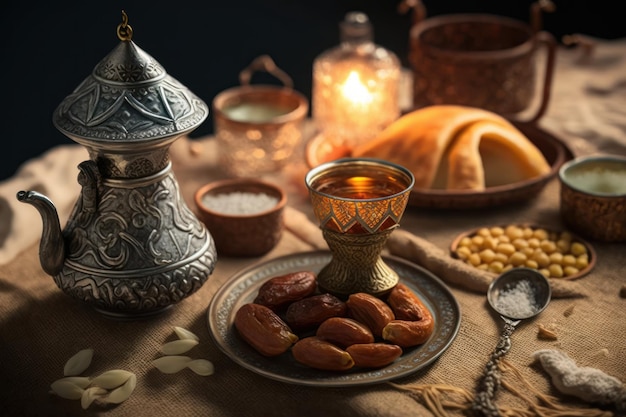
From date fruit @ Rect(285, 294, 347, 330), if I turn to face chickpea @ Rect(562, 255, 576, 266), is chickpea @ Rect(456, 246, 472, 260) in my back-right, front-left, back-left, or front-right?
front-left

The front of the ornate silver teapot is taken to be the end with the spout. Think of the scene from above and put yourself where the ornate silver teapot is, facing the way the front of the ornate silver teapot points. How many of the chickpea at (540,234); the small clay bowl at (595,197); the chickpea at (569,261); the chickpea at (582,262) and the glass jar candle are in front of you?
0

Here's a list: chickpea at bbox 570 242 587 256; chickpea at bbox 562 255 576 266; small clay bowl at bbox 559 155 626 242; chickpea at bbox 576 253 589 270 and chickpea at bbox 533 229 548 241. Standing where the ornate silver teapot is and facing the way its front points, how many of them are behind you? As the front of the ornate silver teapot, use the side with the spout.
5

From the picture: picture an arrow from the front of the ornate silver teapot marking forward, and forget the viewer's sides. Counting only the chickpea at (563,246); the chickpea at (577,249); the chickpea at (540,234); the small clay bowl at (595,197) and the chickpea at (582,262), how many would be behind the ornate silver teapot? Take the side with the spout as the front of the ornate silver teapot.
5

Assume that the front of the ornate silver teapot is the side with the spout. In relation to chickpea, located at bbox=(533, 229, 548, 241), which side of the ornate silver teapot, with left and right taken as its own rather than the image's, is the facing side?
back

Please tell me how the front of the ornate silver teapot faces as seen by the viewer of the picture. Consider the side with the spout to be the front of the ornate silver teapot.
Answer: facing to the left of the viewer

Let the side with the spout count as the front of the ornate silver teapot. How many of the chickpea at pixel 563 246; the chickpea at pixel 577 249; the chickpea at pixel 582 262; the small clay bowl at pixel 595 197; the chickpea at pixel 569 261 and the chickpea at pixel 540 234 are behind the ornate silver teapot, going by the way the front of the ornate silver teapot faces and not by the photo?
6

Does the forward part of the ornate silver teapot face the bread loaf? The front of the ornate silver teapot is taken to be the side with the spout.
no

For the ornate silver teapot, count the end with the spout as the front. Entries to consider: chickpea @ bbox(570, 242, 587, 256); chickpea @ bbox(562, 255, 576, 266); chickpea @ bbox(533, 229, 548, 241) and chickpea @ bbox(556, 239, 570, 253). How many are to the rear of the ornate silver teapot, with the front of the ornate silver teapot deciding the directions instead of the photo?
4

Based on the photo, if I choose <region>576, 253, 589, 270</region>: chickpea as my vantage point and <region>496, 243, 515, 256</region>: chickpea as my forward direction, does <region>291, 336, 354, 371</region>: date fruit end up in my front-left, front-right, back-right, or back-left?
front-left

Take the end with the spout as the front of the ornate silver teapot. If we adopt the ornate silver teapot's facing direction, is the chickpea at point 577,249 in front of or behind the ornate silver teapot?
behind
